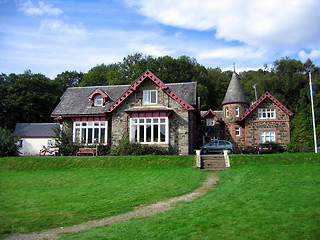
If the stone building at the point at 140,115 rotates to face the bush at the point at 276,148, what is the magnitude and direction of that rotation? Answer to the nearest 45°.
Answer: approximately 90° to its left

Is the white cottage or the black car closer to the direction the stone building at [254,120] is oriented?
the black car

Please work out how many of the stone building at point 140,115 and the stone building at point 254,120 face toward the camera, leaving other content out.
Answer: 2

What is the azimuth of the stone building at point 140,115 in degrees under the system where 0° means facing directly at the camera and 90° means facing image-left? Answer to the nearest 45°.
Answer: approximately 0°

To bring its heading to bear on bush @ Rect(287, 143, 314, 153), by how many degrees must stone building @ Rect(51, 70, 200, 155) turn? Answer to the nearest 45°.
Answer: approximately 90° to its left

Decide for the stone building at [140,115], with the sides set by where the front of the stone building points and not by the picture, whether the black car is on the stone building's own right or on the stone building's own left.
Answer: on the stone building's own left

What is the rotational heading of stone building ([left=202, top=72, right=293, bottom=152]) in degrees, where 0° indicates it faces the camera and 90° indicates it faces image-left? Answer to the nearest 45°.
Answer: approximately 0°

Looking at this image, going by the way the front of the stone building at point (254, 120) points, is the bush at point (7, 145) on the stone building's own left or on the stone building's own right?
on the stone building's own right
